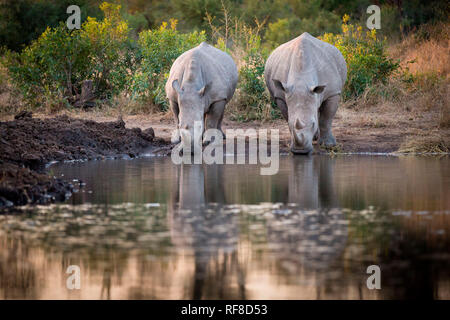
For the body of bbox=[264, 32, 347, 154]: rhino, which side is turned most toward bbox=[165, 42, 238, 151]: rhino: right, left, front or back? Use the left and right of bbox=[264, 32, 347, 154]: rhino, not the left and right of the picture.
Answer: right

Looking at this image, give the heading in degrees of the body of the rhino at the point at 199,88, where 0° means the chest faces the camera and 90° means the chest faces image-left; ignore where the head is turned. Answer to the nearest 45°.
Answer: approximately 0°

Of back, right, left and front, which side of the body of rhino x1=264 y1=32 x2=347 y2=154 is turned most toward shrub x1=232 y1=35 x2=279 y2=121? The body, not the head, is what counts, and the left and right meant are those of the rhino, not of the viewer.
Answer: back

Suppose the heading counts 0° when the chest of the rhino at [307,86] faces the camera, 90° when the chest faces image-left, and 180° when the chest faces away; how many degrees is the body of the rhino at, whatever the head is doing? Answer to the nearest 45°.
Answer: approximately 0°

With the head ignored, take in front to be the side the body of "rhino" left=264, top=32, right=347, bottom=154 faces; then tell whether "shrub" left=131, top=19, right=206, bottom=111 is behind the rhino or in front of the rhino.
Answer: behind

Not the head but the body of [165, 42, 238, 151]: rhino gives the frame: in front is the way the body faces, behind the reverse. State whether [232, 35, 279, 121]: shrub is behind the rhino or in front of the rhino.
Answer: behind

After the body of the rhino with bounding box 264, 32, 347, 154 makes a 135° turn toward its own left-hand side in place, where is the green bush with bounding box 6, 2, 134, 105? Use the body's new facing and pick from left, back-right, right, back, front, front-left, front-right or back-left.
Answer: left

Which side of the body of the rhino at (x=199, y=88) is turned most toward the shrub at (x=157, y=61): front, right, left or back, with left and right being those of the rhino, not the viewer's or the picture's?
back

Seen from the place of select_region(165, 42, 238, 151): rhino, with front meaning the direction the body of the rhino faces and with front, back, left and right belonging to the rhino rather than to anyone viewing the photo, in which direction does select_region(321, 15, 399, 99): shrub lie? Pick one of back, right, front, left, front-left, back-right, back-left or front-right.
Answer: back-left

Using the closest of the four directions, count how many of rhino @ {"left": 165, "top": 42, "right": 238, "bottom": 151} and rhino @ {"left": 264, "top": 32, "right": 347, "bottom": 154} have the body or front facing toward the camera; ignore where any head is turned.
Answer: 2
